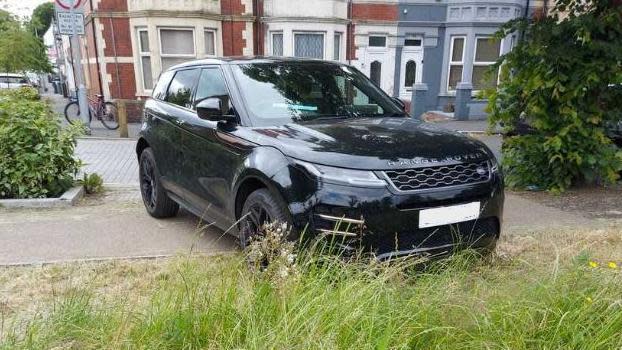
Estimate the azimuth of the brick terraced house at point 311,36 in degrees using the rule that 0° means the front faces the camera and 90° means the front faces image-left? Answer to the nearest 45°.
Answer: approximately 0°

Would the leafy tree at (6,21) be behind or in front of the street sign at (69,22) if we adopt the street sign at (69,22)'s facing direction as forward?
behind

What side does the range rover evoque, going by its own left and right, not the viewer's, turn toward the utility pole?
back

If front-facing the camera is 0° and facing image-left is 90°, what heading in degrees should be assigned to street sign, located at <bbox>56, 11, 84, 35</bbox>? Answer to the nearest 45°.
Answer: approximately 0°

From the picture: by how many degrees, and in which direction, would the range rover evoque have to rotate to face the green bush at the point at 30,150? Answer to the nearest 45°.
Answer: approximately 180°

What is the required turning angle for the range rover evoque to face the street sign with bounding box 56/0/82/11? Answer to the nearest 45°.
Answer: approximately 180°

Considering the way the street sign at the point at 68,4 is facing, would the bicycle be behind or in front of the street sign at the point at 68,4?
behind

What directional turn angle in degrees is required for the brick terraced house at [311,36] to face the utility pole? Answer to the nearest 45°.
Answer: approximately 45° to its right

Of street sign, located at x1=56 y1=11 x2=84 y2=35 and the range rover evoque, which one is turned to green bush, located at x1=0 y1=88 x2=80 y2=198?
the street sign

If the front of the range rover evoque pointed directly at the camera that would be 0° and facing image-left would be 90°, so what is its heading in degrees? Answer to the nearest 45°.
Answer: approximately 315°

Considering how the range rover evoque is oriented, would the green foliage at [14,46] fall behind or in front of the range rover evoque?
behind

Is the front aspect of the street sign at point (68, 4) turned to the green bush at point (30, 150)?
yes
